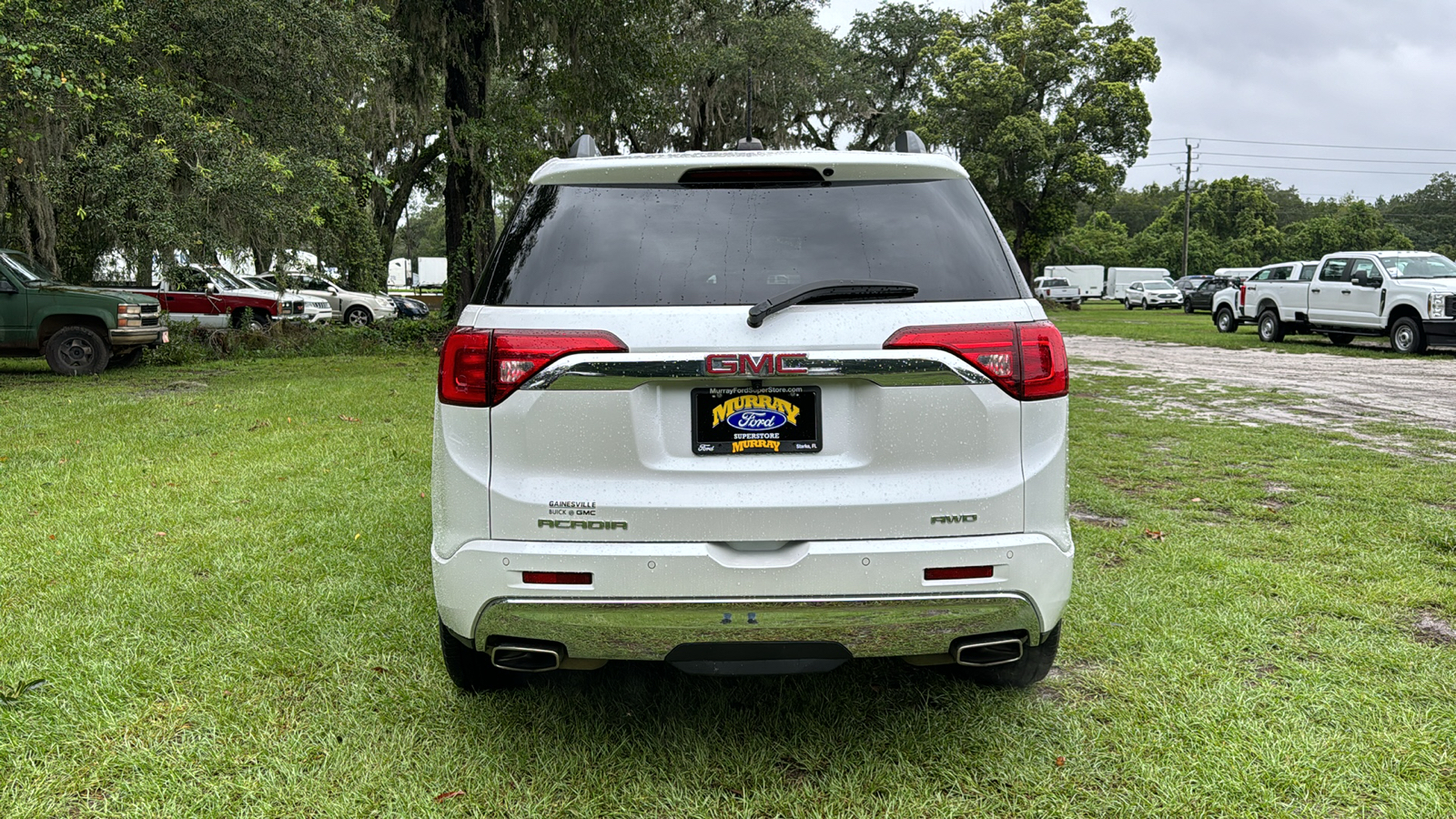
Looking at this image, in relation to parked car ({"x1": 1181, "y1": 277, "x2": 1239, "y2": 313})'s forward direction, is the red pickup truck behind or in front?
in front

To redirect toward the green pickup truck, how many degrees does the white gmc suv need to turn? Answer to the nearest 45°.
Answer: approximately 45° to its left

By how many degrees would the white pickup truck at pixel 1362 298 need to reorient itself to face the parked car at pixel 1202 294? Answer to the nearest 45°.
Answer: approximately 135° to its left

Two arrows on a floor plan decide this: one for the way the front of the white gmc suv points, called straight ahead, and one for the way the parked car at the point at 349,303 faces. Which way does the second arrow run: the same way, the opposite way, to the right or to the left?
to the right

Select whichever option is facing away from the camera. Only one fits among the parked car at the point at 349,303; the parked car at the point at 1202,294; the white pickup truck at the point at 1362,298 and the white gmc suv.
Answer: the white gmc suv

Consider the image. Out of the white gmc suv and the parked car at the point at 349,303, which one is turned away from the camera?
the white gmc suv

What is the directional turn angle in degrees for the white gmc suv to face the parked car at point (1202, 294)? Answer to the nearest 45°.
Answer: approximately 45° to its right

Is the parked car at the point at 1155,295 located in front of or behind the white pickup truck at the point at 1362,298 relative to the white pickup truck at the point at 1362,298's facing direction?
behind

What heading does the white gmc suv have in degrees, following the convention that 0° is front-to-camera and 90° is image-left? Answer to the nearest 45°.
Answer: approximately 180°

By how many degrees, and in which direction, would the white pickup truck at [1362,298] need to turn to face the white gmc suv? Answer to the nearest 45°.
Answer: approximately 45° to its right

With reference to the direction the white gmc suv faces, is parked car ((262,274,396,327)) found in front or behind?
in front

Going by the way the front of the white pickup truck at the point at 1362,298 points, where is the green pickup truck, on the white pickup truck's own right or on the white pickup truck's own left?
on the white pickup truck's own right

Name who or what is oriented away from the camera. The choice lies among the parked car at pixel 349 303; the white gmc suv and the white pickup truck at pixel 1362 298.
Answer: the white gmc suv
